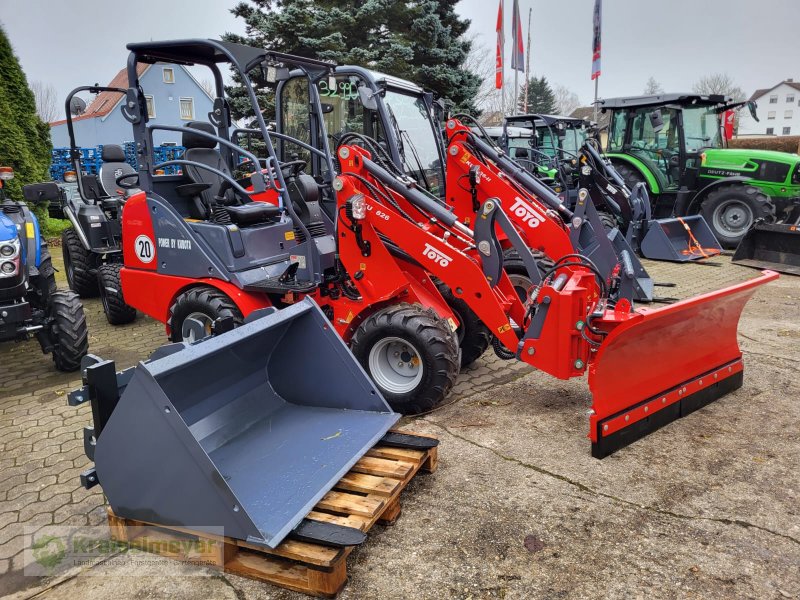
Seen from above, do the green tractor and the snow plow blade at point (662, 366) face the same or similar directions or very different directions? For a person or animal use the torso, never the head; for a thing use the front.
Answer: same or similar directions

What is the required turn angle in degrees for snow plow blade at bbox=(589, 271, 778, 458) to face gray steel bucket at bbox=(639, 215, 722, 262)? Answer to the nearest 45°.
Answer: approximately 135° to its left

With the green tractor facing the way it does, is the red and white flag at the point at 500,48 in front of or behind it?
behind

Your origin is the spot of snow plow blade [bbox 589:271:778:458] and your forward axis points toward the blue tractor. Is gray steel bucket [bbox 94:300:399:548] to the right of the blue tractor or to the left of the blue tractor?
left

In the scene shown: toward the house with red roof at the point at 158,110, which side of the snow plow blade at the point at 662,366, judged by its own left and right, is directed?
back

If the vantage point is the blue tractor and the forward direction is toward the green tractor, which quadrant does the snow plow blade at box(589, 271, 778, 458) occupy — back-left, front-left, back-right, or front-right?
front-right

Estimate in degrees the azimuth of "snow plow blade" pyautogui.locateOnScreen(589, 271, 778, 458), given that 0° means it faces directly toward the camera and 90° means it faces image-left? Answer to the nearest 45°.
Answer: approximately 315°

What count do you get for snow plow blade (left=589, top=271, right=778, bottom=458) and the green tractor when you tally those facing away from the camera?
0

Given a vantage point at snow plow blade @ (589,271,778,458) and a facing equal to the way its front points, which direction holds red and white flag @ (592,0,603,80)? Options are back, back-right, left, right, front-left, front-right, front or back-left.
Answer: back-left

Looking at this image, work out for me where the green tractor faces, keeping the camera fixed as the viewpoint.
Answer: facing the viewer and to the right of the viewer

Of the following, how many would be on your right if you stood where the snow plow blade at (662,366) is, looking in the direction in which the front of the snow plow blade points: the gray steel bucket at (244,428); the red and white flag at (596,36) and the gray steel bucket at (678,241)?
1

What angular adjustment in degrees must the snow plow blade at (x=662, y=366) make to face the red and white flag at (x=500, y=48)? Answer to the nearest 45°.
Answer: approximately 135° to its left

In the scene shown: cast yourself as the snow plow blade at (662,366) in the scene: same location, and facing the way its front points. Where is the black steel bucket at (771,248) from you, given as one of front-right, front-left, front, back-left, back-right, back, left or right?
back-left

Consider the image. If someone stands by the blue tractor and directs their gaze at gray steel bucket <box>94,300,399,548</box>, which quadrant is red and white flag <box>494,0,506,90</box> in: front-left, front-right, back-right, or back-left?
back-left
